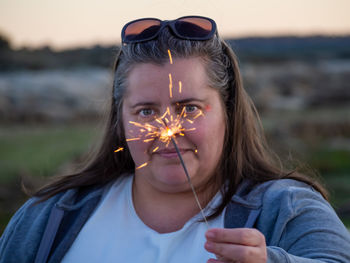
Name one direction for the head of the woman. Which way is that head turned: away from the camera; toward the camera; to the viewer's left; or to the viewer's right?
toward the camera

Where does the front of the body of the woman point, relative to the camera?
toward the camera
